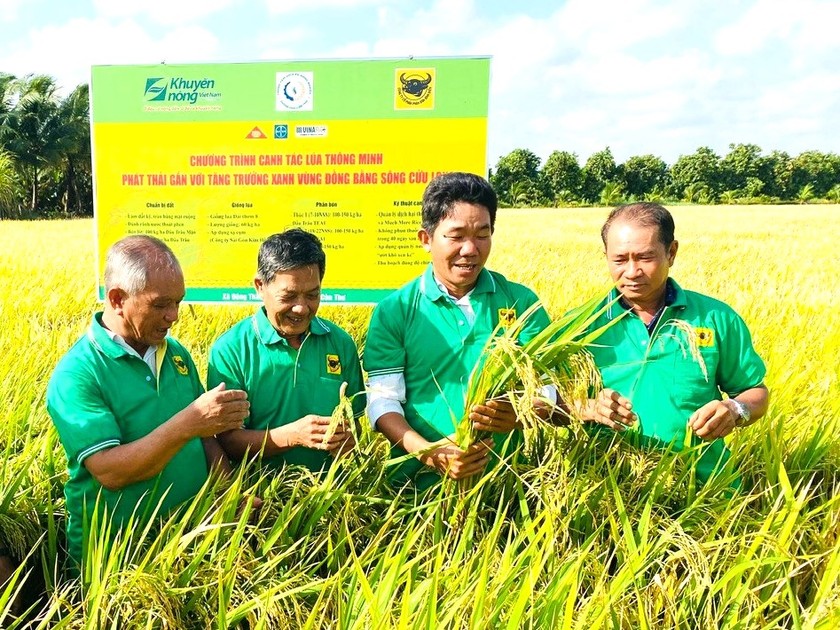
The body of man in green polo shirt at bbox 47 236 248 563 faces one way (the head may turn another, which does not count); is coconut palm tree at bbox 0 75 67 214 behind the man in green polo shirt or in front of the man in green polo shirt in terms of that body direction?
behind

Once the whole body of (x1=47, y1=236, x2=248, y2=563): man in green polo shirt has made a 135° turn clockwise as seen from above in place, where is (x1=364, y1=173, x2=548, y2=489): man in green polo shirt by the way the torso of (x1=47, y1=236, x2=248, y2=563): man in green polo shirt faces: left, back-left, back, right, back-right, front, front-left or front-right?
back

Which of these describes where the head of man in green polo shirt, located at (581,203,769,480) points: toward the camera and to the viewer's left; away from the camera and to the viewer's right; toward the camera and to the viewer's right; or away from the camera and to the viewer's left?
toward the camera and to the viewer's left

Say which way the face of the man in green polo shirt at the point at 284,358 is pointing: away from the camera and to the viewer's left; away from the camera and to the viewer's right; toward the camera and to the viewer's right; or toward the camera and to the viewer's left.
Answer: toward the camera and to the viewer's right

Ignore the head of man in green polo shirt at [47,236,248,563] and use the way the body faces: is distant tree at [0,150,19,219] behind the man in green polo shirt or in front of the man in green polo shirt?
behind
